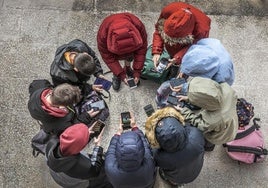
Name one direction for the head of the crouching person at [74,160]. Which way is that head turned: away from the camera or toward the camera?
away from the camera

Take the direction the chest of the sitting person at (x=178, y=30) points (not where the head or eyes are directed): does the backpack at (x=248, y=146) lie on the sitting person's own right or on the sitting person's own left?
on the sitting person's own left

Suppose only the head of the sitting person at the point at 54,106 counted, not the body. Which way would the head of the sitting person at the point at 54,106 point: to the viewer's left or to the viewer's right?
to the viewer's right

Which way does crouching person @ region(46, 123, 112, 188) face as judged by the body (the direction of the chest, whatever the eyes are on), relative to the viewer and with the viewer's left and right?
facing away from the viewer and to the right of the viewer

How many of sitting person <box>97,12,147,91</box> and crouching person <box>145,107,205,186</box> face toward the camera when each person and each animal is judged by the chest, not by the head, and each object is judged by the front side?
1

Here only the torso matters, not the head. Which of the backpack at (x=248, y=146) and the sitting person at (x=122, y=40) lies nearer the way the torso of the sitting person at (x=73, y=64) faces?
the backpack

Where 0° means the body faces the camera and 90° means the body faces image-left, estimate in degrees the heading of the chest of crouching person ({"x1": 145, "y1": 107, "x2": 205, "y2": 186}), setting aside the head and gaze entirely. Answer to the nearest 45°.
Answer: approximately 135°

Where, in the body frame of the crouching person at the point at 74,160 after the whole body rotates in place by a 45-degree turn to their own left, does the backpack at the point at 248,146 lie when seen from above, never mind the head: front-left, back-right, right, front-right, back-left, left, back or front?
right

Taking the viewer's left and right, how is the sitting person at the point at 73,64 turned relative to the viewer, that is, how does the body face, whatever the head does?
facing the viewer and to the right of the viewer

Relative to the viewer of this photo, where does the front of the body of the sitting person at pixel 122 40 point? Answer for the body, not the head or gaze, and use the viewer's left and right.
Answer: facing the viewer

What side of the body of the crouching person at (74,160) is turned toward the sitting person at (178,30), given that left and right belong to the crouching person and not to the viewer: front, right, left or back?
front

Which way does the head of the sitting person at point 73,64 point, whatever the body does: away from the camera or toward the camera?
toward the camera

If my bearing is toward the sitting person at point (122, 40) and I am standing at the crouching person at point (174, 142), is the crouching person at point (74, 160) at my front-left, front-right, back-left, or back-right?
front-left

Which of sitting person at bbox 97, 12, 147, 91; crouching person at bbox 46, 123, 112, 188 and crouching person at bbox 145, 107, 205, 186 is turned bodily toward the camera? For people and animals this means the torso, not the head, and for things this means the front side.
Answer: the sitting person

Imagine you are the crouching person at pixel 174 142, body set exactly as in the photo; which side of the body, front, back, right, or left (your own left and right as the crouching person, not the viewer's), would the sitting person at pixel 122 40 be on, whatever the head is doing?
front

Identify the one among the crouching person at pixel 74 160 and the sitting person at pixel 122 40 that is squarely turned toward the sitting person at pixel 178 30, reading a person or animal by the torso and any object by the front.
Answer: the crouching person

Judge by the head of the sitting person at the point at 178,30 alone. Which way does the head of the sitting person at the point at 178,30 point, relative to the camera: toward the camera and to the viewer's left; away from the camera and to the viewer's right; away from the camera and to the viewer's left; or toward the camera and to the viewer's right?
toward the camera and to the viewer's left

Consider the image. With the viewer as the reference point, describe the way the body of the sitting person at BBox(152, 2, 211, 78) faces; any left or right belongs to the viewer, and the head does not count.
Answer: facing the viewer and to the left of the viewer

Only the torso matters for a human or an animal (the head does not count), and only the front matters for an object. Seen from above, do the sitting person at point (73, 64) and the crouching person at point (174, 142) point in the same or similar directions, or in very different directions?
very different directions

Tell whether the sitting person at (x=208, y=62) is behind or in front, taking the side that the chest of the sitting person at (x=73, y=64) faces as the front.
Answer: in front
